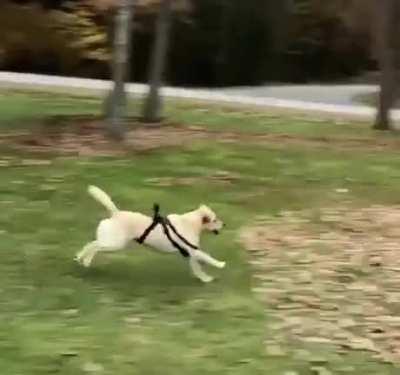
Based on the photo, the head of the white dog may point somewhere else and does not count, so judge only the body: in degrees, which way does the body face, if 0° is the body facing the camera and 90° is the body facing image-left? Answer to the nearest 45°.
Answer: approximately 270°
